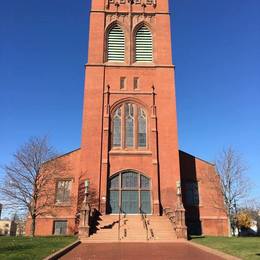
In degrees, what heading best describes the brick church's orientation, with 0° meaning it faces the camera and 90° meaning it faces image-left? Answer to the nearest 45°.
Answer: approximately 0°
